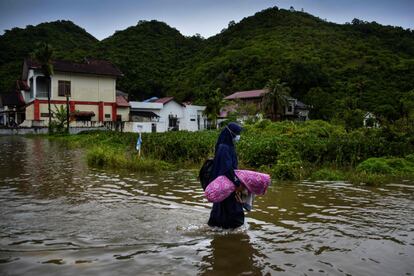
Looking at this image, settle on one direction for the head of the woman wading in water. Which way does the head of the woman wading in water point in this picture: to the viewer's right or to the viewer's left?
to the viewer's right

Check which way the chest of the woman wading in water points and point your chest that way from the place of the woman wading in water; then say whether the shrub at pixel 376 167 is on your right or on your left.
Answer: on your left

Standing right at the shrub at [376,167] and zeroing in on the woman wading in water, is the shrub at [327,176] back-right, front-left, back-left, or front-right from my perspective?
front-right

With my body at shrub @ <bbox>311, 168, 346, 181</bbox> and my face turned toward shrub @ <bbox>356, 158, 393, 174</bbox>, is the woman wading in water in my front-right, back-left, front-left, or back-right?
back-right

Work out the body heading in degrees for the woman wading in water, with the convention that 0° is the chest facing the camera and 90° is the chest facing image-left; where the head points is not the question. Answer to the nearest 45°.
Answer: approximately 270°

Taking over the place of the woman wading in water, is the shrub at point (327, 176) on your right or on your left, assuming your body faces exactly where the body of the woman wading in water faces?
on your left
